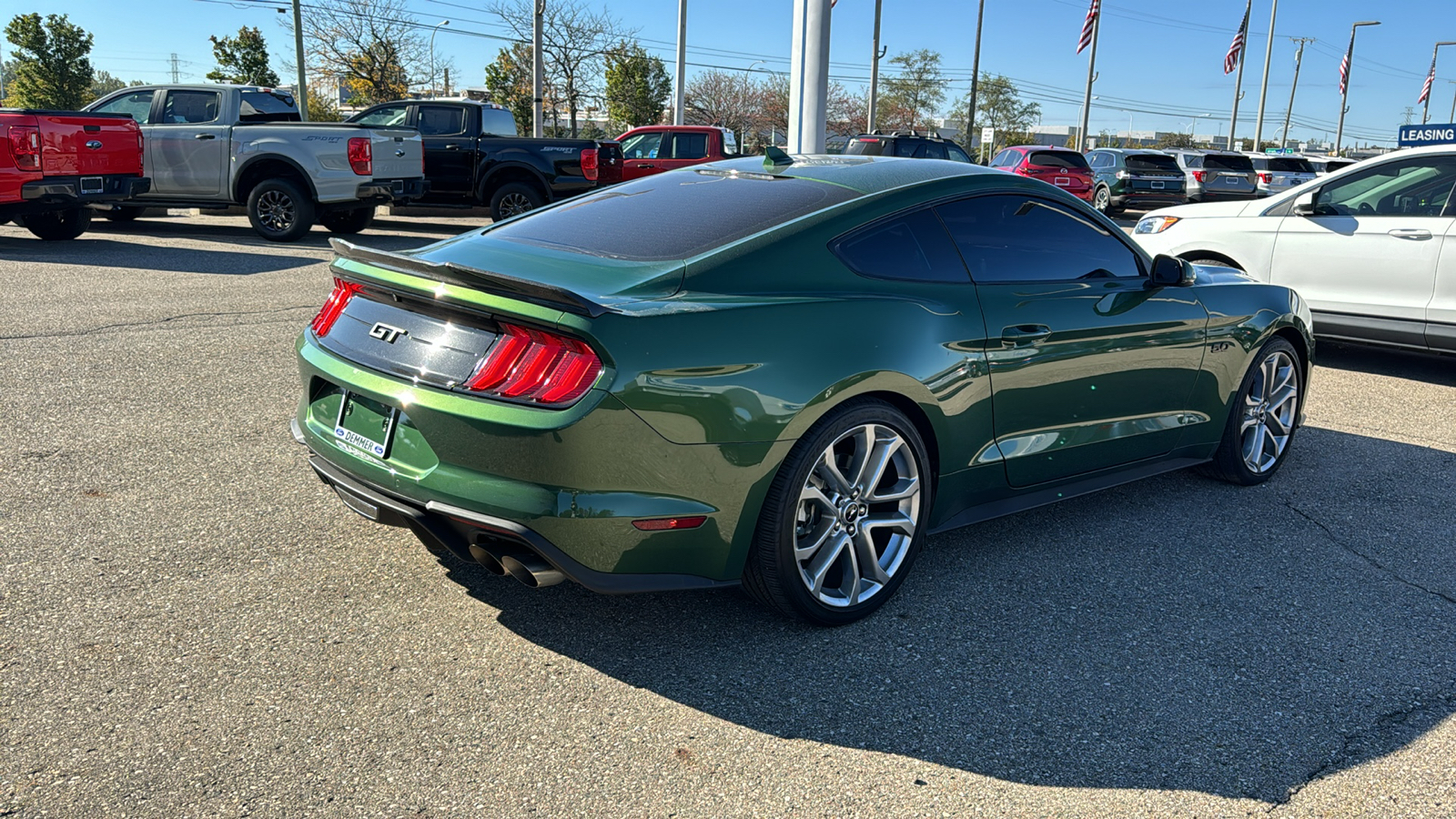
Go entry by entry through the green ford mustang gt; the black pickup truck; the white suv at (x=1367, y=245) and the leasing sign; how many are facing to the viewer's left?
2

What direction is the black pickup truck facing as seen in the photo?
to the viewer's left

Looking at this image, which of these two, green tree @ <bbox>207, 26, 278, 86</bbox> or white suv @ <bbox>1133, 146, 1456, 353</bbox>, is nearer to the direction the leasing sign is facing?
the white suv

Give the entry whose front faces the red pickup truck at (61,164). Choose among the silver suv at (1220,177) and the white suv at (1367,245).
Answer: the white suv

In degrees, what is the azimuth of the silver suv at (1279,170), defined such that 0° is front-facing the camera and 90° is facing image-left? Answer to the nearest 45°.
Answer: approximately 135°

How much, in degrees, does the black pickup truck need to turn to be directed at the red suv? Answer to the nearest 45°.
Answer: approximately 135° to its right

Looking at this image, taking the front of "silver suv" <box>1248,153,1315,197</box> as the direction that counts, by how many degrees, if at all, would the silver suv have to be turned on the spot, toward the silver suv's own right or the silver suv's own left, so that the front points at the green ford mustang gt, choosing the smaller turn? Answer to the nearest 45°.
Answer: approximately 135° to the silver suv's own left

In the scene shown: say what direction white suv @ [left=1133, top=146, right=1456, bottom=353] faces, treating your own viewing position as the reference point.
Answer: facing to the left of the viewer

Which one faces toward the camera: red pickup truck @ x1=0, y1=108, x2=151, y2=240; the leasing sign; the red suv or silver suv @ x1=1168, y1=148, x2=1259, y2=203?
the leasing sign

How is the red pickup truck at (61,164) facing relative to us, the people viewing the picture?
facing away from the viewer and to the left of the viewer

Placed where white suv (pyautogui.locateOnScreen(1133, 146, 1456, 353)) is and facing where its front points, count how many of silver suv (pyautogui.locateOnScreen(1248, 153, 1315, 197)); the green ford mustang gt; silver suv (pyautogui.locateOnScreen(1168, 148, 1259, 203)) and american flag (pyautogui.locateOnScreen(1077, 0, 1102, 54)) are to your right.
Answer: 3

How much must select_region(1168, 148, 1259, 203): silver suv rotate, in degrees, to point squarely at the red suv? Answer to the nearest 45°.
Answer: approximately 90° to its left

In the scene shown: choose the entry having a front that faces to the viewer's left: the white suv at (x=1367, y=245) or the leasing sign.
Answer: the white suv

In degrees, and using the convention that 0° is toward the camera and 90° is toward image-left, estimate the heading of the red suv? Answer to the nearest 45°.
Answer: approximately 135°

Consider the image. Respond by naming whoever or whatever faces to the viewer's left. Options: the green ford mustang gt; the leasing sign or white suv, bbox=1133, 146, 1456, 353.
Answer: the white suv

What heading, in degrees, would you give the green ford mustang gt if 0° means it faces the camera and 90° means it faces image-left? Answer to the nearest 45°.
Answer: approximately 225°
